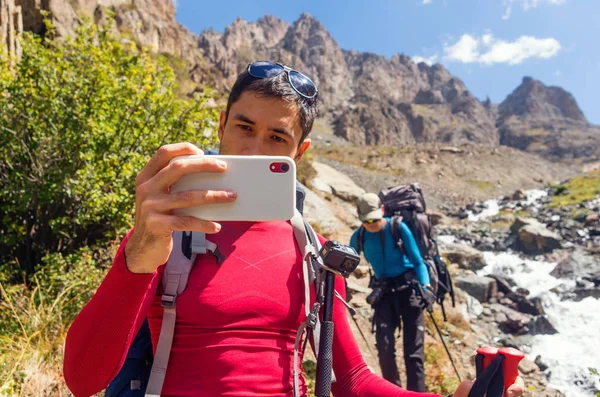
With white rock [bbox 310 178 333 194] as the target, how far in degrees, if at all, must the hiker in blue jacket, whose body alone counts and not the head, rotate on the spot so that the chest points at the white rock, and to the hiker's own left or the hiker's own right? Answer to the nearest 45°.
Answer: approximately 180°

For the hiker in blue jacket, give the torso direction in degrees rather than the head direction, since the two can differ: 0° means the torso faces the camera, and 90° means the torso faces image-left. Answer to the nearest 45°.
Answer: approximately 0°

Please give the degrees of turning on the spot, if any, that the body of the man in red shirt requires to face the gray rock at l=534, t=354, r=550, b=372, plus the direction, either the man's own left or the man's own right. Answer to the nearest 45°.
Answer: approximately 135° to the man's own left

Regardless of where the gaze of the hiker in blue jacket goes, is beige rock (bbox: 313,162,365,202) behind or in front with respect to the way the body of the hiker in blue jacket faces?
behind

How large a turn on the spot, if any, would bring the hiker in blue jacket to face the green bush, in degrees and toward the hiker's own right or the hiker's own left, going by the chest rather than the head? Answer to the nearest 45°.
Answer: approximately 90° to the hiker's own right

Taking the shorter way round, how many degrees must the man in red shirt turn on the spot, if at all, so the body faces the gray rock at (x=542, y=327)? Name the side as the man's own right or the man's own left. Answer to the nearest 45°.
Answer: approximately 135° to the man's own left

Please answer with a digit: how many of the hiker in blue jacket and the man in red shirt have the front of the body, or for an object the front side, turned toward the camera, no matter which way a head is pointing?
2

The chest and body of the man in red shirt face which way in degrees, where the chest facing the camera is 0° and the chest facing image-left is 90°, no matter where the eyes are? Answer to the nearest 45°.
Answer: approximately 0°
